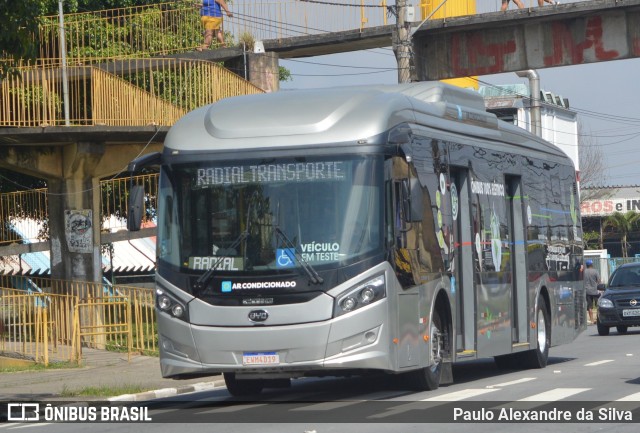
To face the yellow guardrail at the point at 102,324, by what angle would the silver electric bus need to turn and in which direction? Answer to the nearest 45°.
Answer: approximately 90° to its right

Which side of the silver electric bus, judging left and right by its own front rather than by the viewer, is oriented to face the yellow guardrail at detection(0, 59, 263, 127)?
right

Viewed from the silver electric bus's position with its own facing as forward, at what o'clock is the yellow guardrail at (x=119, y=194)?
The yellow guardrail is roughly at 4 o'clock from the silver electric bus.

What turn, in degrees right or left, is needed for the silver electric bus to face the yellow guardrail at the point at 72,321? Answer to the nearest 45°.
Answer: approximately 90° to its right

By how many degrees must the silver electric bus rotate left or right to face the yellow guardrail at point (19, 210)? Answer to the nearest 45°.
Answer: approximately 90° to its right

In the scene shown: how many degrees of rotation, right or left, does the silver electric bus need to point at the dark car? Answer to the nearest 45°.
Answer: approximately 180°

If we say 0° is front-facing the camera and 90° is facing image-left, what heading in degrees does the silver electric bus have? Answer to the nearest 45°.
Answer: approximately 45°

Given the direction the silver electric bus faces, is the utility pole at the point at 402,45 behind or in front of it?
behind

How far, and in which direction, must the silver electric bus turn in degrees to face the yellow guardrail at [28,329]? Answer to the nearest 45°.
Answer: approximately 90° to its right
